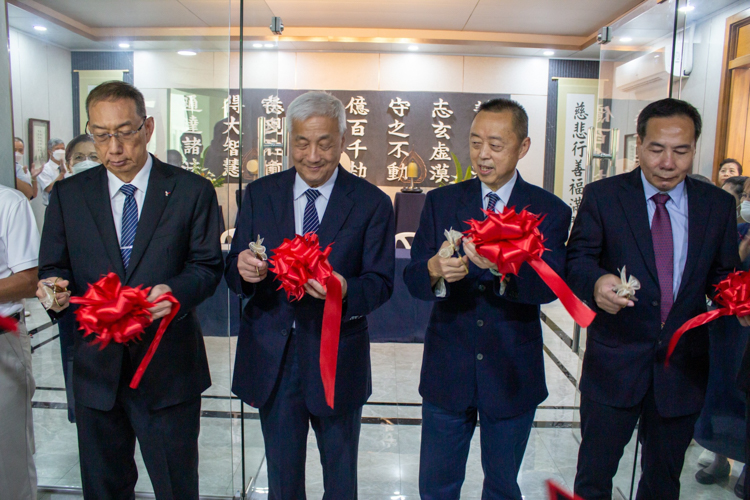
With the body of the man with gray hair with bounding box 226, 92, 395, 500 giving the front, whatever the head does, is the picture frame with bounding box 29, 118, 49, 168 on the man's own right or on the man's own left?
on the man's own right

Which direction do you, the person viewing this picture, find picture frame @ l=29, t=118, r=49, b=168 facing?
facing the viewer and to the right of the viewer

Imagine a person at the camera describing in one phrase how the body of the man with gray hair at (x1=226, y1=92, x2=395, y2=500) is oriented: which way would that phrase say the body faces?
toward the camera

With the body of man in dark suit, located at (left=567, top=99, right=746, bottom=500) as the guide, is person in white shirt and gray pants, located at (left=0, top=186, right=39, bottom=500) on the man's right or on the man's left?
on the man's right

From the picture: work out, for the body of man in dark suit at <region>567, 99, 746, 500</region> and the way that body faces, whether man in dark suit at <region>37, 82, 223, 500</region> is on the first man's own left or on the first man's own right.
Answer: on the first man's own right

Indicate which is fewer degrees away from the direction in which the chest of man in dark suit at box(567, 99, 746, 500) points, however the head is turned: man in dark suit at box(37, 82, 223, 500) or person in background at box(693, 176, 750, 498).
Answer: the man in dark suit

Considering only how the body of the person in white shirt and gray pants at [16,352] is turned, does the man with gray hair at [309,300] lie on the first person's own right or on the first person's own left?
on the first person's own left

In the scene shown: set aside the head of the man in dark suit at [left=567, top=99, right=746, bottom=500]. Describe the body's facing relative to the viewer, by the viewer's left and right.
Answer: facing the viewer

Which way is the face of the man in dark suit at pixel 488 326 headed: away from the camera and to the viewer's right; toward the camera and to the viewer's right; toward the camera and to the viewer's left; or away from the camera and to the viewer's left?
toward the camera and to the viewer's left

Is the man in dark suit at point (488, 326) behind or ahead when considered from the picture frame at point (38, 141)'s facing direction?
ahead
